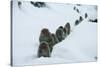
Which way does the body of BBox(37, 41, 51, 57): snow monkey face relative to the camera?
toward the camera
